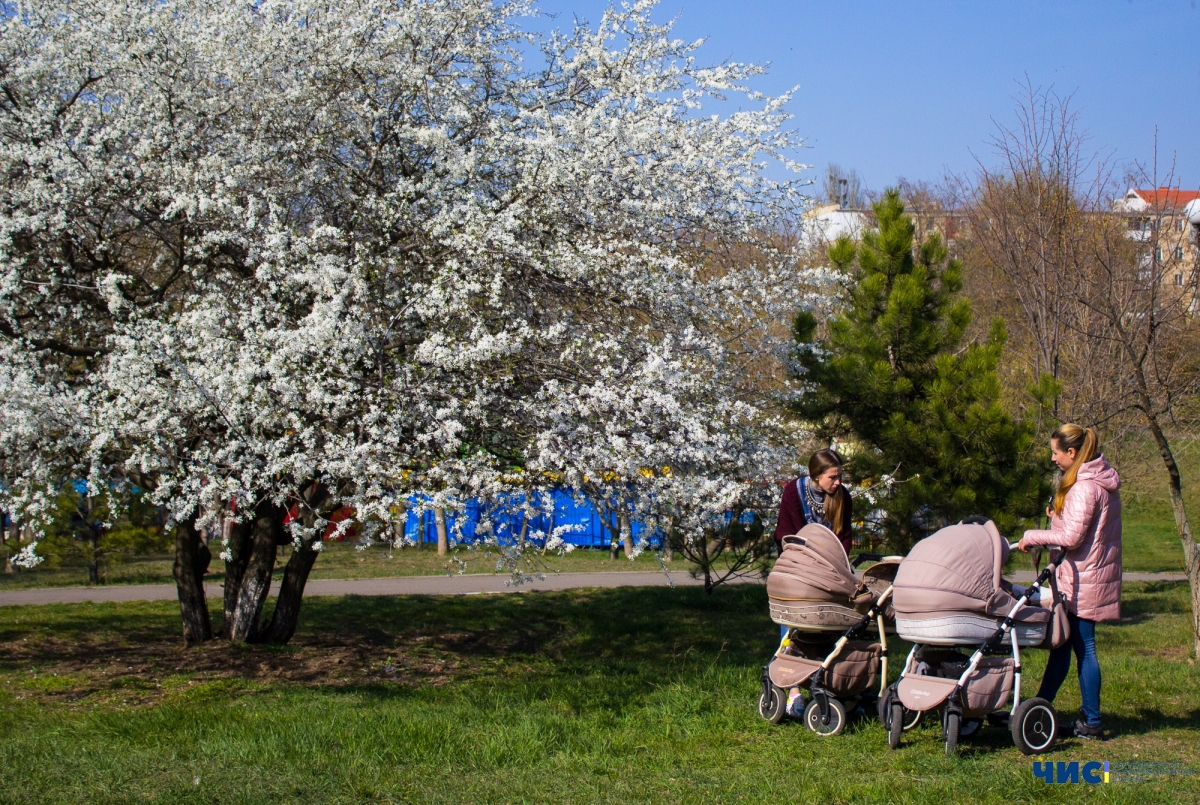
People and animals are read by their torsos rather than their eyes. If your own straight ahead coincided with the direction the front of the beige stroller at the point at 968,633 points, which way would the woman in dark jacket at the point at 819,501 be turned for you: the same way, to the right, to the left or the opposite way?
to the left

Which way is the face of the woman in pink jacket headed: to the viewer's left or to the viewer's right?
to the viewer's left

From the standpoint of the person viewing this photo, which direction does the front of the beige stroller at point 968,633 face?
facing the viewer and to the left of the viewer

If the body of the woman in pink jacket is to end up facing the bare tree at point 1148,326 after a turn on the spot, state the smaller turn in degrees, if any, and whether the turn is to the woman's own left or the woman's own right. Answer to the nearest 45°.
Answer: approximately 90° to the woman's own right

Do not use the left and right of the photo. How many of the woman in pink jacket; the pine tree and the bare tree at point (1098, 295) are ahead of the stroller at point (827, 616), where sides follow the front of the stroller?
0

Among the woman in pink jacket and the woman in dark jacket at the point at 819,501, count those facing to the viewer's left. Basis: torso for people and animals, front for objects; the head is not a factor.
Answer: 1

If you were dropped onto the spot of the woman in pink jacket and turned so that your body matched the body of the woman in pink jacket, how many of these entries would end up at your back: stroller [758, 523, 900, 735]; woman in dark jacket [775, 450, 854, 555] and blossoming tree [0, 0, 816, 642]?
0

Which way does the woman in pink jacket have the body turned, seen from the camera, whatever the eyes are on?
to the viewer's left

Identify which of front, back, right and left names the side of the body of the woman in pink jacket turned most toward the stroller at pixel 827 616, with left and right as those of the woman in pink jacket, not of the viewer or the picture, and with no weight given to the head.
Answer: front

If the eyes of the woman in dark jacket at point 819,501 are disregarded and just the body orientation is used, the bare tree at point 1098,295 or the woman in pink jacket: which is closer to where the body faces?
the woman in pink jacket
